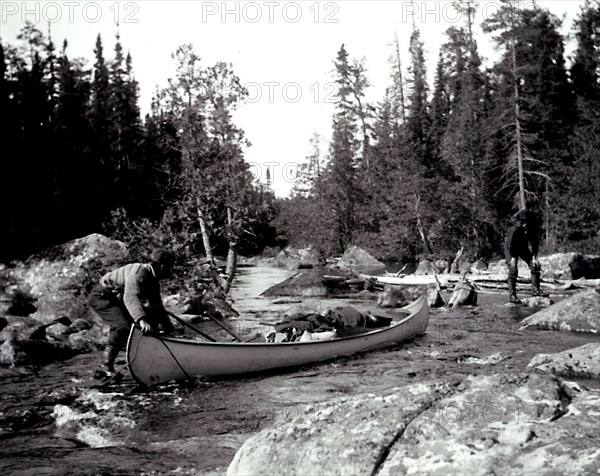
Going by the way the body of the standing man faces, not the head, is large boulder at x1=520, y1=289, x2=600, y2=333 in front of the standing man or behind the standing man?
in front

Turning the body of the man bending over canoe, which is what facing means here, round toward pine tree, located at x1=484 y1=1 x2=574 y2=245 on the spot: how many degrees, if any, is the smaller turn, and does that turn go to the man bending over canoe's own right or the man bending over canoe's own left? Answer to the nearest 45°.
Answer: approximately 45° to the man bending over canoe's own left

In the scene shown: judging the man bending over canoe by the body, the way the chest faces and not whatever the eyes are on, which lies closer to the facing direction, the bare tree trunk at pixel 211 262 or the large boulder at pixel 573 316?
the large boulder

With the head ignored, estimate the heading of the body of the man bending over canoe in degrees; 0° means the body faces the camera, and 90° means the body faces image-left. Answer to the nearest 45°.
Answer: approximately 270°

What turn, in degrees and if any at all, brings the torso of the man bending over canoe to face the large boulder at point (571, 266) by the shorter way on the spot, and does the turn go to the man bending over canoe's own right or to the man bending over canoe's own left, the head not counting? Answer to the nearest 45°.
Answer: approximately 45° to the man bending over canoe's own left

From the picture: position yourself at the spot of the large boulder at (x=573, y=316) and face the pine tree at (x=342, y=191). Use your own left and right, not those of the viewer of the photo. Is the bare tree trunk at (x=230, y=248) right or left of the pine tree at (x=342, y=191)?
left

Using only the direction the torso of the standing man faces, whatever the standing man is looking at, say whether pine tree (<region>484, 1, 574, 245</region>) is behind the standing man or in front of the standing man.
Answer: behind

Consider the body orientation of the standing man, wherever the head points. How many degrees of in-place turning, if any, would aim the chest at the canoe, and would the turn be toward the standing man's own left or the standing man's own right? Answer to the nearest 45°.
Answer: approximately 45° to the standing man's own right
